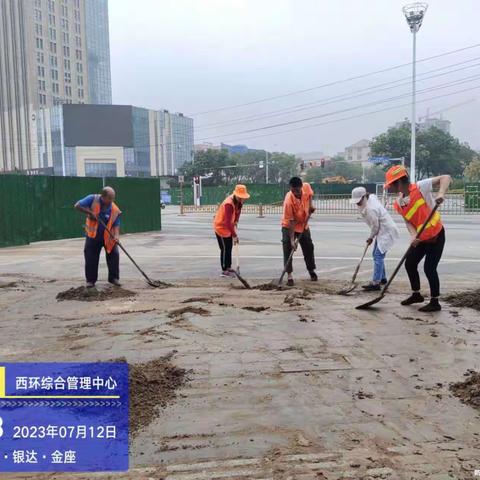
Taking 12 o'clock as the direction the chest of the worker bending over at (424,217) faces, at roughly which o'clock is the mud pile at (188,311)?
The mud pile is roughly at 1 o'clock from the worker bending over.

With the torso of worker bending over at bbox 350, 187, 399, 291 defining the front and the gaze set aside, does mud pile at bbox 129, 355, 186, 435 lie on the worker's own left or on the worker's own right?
on the worker's own left

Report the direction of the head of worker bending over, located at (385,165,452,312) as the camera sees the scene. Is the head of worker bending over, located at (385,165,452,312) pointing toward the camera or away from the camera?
toward the camera

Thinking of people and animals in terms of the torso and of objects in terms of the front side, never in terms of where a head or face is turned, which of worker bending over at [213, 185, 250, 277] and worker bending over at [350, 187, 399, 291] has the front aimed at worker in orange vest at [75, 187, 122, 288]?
worker bending over at [350, 187, 399, 291]

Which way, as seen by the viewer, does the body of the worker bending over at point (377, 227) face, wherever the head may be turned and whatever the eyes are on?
to the viewer's left

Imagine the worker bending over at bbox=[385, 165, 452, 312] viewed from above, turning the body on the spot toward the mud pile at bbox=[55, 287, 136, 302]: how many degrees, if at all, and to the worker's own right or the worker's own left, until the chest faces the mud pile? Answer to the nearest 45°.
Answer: approximately 45° to the worker's own right

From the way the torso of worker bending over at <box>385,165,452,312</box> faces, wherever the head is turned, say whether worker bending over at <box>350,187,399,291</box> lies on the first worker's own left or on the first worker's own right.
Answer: on the first worker's own right

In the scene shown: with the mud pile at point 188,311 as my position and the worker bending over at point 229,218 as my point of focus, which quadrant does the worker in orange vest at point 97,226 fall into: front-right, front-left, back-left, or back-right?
front-left

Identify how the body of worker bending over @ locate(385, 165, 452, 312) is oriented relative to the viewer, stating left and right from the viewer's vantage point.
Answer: facing the viewer and to the left of the viewer

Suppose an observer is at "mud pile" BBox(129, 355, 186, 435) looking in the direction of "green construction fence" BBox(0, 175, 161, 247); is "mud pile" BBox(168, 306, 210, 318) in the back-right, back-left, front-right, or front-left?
front-right
